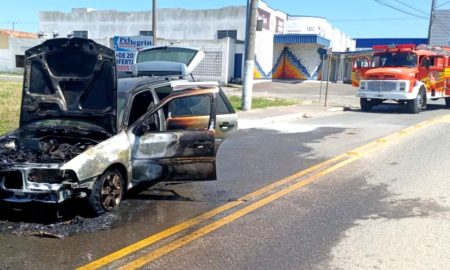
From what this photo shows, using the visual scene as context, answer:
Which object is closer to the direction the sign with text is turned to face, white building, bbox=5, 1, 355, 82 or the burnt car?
the burnt car

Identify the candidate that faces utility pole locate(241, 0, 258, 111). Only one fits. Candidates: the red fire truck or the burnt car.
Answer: the red fire truck

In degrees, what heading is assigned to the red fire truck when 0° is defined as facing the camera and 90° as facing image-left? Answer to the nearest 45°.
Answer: approximately 45°

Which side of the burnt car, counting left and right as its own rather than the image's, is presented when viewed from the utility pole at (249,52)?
back

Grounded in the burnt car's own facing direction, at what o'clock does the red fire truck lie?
The red fire truck is roughly at 6 o'clock from the burnt car.

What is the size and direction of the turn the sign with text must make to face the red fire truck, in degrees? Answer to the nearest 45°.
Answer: approximately 45° to its left

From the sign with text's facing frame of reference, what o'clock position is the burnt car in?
The burnt car is roughly at 12 o'clock from the sign with text.

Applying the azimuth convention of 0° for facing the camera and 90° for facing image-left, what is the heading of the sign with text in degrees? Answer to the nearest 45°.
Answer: approximately 0°

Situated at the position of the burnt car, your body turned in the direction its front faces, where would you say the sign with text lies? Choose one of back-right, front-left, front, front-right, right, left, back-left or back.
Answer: back-right
